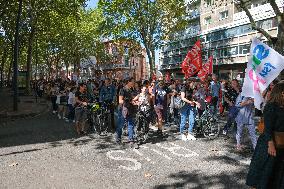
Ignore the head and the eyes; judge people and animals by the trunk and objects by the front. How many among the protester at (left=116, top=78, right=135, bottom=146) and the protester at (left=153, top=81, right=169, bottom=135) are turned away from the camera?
0

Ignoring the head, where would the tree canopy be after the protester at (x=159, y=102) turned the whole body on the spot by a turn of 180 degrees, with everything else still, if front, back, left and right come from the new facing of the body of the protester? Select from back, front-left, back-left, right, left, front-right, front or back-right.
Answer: front

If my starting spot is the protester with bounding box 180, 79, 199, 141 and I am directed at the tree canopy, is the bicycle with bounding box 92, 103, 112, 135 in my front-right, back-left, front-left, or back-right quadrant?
front-left

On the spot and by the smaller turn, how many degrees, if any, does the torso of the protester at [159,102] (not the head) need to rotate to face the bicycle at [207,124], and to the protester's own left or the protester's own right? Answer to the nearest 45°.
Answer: approximately 90° to the protester's own left

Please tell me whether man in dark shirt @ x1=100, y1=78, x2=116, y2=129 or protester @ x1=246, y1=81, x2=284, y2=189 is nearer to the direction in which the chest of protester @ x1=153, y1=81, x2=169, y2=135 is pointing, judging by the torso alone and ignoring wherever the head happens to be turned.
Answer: the protester

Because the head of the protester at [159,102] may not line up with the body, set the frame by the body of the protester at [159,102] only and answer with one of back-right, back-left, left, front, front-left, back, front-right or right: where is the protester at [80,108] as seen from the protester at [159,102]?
right

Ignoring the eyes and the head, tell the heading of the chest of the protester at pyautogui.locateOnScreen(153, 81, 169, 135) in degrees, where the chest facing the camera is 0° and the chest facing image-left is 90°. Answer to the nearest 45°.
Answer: approximately 0°

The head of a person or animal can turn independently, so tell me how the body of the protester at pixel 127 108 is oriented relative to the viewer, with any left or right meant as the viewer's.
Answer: facing the viewer and to the right of the viewer

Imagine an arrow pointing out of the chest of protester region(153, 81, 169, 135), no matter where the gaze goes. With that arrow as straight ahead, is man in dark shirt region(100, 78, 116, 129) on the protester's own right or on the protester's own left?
on the protester's own right
